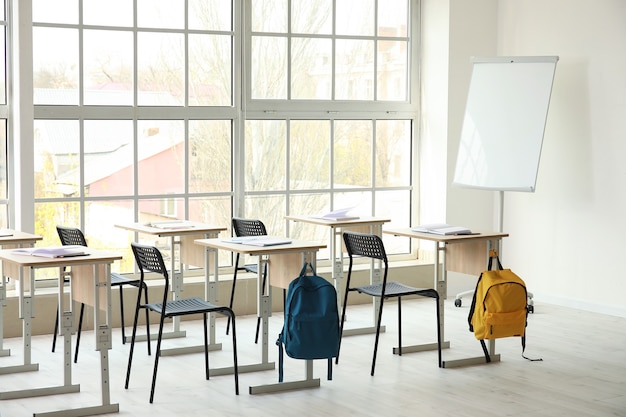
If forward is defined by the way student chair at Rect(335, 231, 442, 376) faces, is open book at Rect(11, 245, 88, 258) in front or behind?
behind

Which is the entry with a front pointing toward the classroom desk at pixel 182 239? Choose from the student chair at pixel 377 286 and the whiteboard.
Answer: the whiteboard

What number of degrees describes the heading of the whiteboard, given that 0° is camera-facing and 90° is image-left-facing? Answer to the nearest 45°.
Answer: approximately 45°

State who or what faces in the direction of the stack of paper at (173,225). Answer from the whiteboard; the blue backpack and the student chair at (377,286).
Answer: the whiteboard

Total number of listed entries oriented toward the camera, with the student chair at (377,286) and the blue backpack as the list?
1

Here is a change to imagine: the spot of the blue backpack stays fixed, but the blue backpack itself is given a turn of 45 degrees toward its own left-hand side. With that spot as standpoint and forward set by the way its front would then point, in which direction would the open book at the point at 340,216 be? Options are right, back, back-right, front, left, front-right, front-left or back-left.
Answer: back-left

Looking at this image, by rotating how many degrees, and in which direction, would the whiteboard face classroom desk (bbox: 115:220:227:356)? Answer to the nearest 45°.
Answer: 0° — it already faces it

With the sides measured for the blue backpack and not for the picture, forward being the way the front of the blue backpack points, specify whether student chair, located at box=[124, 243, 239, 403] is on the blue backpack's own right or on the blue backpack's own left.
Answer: on the blue backpack's own right

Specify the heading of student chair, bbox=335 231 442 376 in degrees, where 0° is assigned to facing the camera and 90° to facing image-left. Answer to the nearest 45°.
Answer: approximately 225°

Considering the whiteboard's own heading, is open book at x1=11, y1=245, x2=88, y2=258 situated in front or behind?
in front

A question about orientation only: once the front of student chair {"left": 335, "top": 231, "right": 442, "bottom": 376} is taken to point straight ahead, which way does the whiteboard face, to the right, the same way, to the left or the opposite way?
the opposite way

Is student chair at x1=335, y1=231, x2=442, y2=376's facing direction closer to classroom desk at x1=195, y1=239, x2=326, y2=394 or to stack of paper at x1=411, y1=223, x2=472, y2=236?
the stack of paper

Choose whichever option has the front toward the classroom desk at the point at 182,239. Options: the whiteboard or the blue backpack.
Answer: the whiteboard
